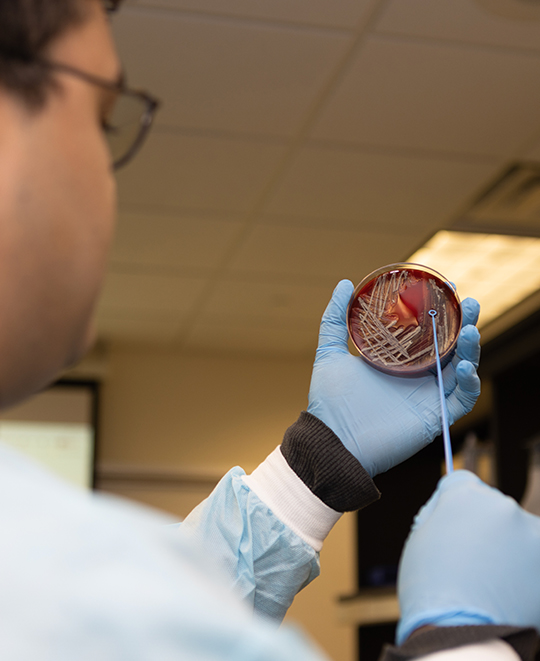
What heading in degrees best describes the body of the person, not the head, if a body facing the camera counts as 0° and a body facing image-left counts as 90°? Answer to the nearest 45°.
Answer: approximately 225°

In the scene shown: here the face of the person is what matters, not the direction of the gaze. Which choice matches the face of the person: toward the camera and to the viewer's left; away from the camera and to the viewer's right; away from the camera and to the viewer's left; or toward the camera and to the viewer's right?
away from the camera and to the viewer's right
